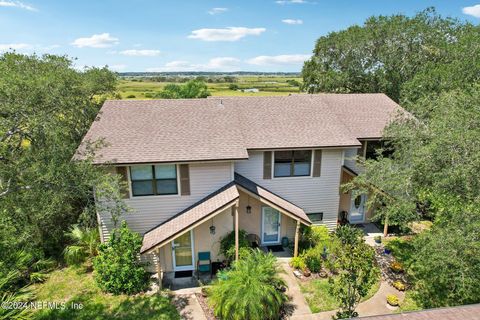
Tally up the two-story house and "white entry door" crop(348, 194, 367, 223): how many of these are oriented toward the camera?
2

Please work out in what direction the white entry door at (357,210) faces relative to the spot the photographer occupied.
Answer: facing the viewer

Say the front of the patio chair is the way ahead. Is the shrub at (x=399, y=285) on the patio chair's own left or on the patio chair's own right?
on the patio chair's own left

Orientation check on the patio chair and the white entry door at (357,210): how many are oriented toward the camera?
2

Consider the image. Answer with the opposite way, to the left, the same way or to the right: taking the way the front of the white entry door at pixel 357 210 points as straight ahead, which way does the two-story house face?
the same way

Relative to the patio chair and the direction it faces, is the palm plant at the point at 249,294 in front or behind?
in front

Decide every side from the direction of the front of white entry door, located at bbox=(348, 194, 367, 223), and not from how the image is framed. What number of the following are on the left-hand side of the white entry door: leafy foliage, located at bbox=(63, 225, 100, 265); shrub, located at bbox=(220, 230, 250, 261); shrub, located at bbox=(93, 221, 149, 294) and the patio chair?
0

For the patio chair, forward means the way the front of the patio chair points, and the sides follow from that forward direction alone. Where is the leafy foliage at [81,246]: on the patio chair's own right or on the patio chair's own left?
on the patio chair's own right

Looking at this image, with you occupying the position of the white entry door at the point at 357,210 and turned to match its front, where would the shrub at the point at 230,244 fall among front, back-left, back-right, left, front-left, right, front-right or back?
front-right

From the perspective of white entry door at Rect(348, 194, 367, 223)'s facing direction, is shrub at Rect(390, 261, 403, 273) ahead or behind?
ahead

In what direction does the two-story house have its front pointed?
toward the camera

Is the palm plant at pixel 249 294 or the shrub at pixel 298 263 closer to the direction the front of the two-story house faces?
the palm plant

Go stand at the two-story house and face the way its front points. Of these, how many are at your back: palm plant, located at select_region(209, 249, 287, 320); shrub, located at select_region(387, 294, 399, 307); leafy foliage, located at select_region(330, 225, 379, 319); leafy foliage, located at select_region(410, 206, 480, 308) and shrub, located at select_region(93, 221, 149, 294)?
0

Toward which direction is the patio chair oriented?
toward the camera

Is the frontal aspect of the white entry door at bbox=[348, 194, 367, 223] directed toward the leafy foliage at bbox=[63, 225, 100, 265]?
no

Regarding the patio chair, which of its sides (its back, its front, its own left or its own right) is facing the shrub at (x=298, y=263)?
left

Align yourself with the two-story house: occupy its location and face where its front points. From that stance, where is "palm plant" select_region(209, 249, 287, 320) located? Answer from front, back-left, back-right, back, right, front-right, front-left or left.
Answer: front
